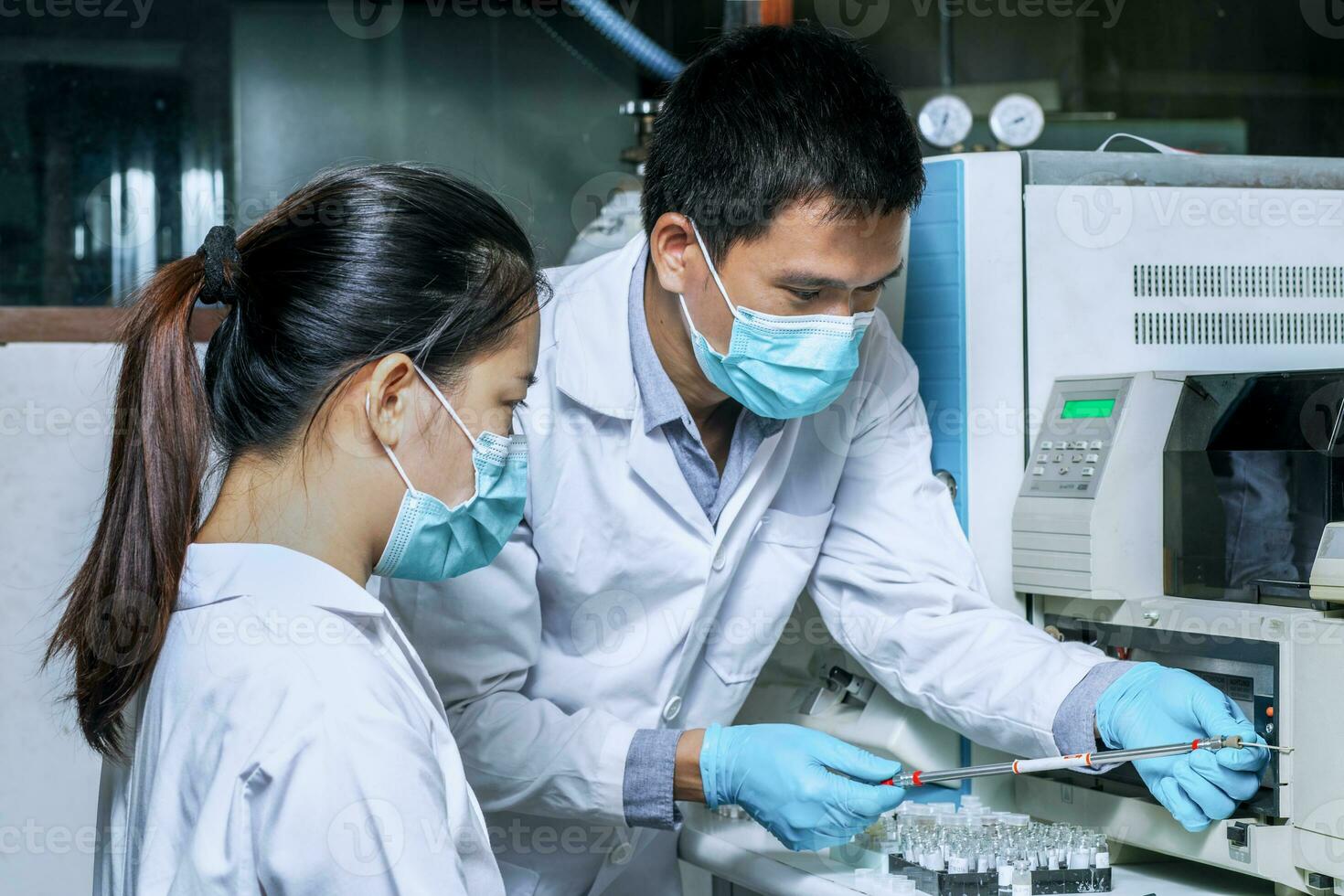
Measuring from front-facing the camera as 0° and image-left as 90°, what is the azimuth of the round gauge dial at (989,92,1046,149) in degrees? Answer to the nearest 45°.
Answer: approximately 0°

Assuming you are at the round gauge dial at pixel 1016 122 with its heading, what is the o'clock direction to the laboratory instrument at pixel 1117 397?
The laboratory instrument is roughly at 12 o'clock from the round gauge dial.

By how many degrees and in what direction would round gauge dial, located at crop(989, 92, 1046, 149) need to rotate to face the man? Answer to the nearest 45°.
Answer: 0° — it already faces them

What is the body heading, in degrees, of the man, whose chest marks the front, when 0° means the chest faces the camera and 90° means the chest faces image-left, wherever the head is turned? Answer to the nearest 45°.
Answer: approximately 315°

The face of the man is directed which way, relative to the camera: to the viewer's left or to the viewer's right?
to the viewer's right
